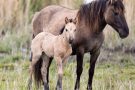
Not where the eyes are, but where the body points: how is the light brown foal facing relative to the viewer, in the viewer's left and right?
facing the viewer and to the right of the viewer

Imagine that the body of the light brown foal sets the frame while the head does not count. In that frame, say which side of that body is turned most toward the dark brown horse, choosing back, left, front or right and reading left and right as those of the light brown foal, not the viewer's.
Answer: left

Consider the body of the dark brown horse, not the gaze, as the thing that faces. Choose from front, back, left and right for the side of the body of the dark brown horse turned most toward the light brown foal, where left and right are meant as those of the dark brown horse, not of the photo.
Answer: right

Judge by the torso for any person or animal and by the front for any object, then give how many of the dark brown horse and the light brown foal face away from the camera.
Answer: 0
